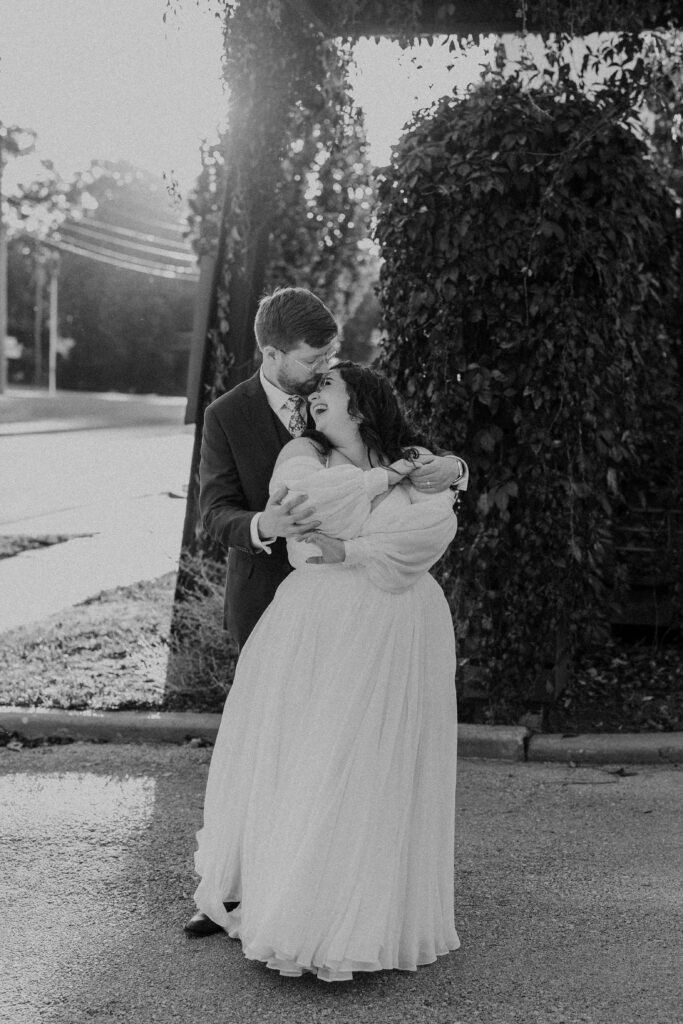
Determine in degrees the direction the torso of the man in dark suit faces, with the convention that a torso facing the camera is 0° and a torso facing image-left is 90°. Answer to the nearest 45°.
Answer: approximately 315°

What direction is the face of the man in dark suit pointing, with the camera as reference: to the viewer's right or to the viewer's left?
to the viewer's right
